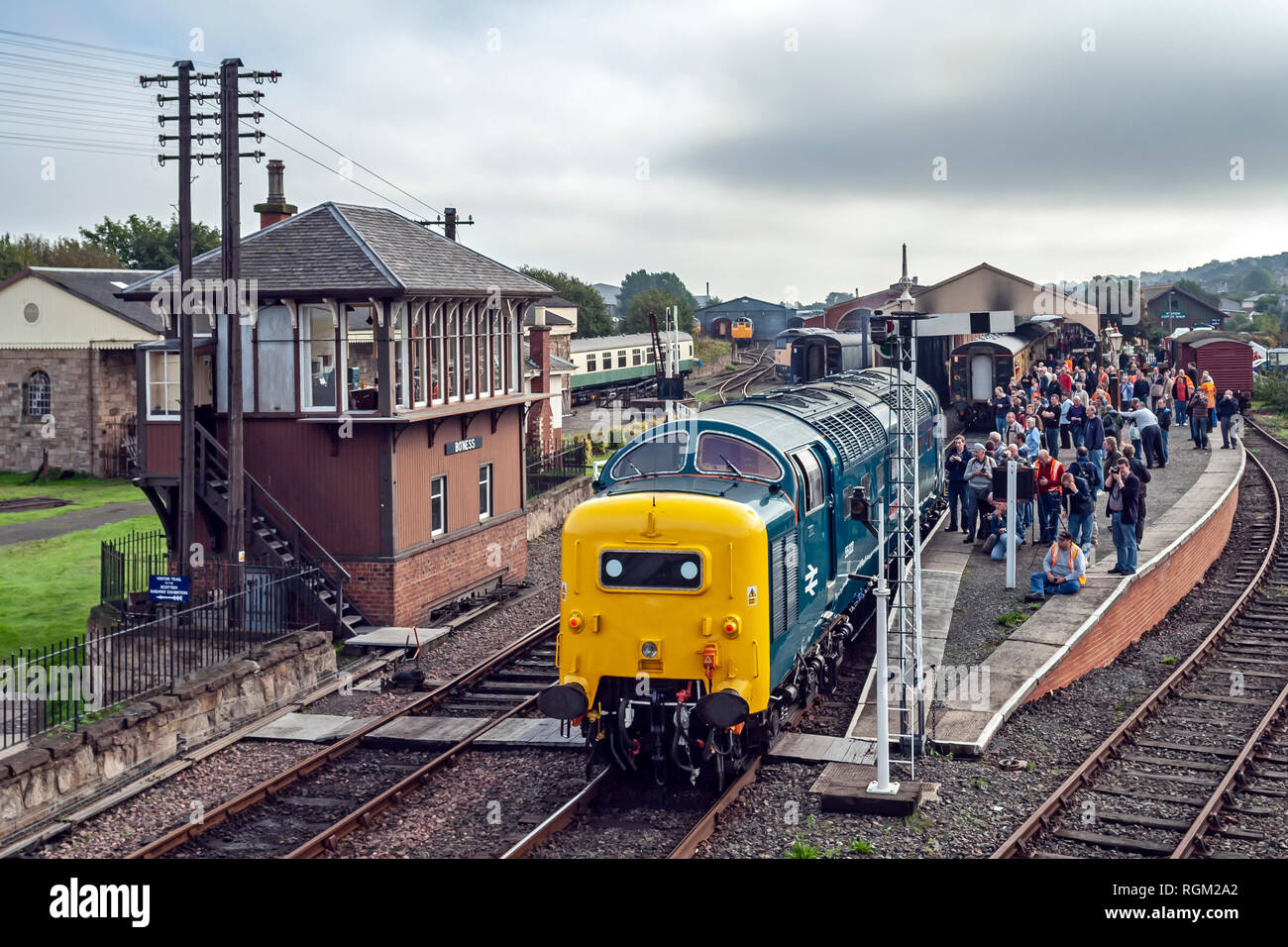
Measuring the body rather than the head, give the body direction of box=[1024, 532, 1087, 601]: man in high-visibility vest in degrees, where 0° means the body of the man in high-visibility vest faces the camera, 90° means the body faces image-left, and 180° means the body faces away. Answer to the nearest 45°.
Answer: approximately 45°

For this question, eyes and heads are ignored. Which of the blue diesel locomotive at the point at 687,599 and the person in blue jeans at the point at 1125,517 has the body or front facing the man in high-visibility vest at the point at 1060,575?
the person in blue jeans

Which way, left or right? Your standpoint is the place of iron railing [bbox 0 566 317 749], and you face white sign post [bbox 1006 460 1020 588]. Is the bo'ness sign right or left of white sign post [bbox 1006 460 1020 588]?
left

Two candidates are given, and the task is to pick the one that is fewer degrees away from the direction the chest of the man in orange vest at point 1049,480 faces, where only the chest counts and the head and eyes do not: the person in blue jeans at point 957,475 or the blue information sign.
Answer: the blue information sign

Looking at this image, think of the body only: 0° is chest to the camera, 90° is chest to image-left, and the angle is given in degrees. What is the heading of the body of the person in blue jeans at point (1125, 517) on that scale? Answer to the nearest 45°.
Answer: approximately 45°

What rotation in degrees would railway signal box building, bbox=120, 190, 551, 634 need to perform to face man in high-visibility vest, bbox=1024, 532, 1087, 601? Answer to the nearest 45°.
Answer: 0° — it already faces them

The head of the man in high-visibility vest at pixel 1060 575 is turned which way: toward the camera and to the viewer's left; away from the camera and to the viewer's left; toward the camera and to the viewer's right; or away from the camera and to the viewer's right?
toward the camera and to the viewer's left

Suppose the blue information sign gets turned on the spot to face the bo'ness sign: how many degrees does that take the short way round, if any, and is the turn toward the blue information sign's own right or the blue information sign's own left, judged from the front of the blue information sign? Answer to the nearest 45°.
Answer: approximately 135° to the blue information sign's own left
